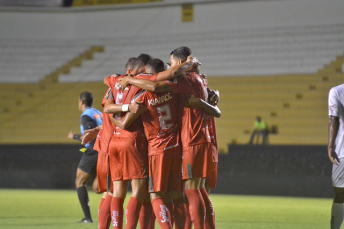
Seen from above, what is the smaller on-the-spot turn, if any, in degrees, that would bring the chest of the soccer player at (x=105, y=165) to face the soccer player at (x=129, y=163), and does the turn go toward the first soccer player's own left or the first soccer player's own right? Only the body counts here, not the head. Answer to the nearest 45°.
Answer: approximately 45° to the first soccer player's own right

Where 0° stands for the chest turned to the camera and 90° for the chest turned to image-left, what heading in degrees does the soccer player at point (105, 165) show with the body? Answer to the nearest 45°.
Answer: approximately 270°

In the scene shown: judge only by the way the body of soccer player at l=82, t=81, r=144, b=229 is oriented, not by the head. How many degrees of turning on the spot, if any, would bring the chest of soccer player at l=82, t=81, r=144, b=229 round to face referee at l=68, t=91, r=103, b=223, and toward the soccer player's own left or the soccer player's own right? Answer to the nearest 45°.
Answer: approximately 90° to the soccer player's own left

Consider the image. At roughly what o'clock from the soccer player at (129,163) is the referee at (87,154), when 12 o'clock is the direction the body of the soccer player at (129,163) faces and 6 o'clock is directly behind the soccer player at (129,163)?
the referee at (87,154) is roughly at 10 o'clock from the soccer player at (129,163).
